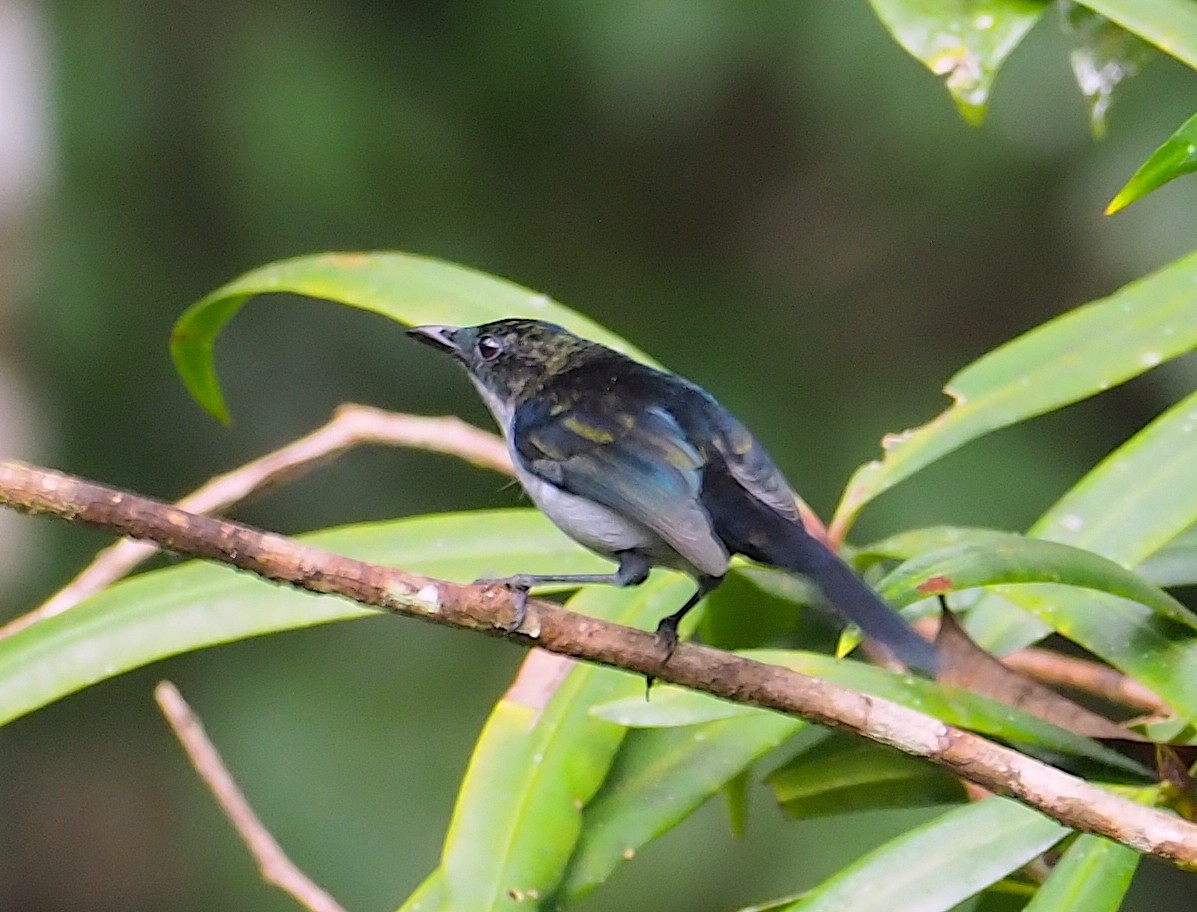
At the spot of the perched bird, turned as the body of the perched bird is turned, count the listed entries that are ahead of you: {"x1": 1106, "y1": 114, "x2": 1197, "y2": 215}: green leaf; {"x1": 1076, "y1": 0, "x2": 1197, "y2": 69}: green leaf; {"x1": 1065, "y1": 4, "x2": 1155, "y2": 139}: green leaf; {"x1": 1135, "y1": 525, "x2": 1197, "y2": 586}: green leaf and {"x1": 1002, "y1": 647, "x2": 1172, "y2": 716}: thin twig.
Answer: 0

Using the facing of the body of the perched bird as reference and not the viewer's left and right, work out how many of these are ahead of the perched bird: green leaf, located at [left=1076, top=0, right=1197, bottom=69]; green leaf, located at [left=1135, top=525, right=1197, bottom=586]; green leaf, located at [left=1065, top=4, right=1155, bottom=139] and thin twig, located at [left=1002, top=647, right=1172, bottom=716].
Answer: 0

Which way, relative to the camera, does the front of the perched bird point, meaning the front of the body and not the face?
to the viewer's left

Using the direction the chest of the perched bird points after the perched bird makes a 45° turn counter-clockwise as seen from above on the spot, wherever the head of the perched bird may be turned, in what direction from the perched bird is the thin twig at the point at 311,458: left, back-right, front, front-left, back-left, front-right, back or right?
front

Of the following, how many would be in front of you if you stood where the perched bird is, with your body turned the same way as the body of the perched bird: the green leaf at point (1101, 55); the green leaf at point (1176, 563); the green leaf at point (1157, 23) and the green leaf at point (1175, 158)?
0

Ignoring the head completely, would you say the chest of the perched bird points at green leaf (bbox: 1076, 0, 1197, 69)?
no

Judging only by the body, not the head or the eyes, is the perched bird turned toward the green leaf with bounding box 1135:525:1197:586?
no
